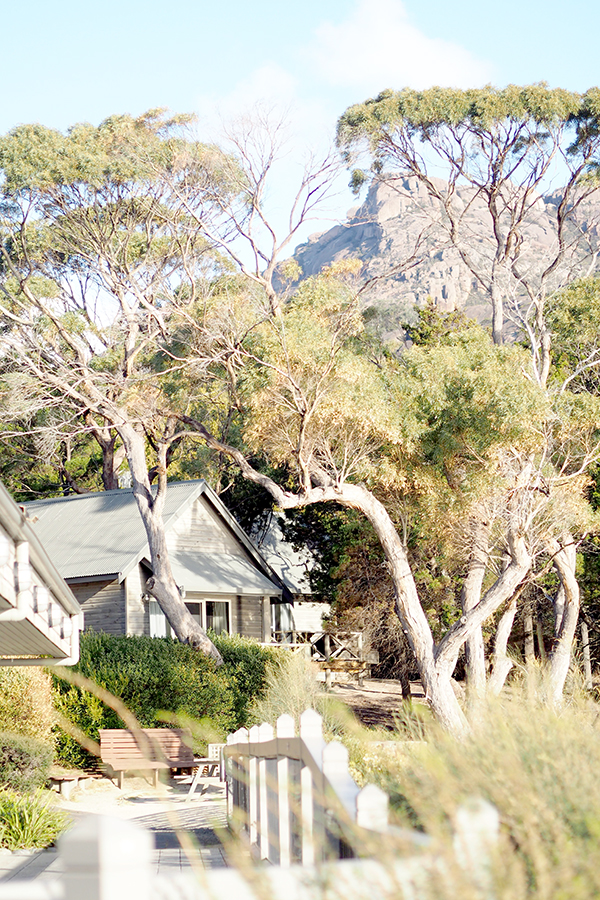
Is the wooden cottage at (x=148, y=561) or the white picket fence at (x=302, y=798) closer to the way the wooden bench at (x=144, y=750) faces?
the white picket fence

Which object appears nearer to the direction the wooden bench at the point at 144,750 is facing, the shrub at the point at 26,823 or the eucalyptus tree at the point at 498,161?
the shrub

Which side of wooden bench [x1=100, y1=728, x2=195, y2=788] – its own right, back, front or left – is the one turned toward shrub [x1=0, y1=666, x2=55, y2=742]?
right

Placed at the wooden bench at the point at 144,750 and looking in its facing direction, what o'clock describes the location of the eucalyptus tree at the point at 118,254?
The eucalyptus tree is roughly at 6 o'clock from the wooden bench.

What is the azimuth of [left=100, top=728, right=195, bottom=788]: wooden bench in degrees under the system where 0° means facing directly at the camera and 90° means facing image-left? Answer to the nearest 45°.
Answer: approximately 0°
